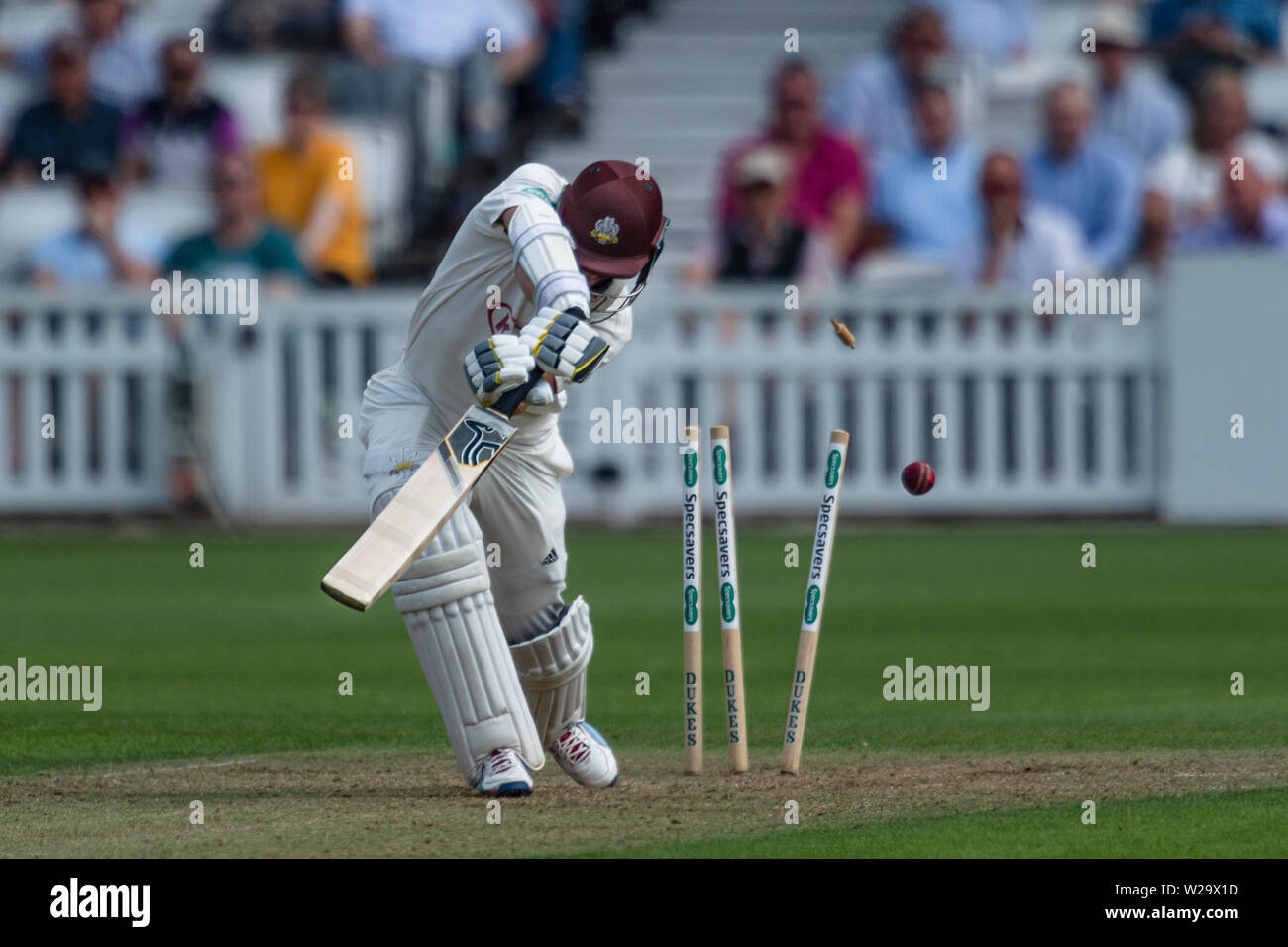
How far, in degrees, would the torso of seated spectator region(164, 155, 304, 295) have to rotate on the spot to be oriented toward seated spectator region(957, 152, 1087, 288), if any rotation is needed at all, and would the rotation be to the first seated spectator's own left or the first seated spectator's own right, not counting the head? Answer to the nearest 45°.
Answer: approximately 90° to the first seated spectator's own left

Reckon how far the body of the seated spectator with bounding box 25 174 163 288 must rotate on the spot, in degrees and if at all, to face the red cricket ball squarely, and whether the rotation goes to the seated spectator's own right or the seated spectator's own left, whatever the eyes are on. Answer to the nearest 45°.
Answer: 0° — they already face it

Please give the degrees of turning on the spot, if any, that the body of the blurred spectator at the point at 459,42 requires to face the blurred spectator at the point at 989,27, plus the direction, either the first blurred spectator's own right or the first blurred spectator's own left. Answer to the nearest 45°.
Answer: approximately 90° to the first blurred spectator's own left

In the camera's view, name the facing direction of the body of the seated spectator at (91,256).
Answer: toward the camera

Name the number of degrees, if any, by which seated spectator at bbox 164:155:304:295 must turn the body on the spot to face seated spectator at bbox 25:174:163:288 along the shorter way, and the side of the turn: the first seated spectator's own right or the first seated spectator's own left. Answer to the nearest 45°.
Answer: approximately 135° to the first seated spectator's own right

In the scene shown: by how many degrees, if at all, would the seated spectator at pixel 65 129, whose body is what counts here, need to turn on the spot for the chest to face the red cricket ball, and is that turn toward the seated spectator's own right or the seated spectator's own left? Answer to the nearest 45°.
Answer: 0° — they already face it

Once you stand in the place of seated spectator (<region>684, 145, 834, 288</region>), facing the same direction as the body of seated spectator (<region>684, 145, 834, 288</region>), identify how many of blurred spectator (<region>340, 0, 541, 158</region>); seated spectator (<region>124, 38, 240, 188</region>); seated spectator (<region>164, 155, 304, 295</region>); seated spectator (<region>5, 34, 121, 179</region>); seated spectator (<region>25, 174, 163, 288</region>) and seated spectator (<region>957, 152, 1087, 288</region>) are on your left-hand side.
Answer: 1

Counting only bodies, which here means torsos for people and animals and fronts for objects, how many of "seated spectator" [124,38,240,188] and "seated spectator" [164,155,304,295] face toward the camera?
2

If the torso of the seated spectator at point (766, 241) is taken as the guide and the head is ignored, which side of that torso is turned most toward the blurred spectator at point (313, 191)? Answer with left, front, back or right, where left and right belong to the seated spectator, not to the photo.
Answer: right

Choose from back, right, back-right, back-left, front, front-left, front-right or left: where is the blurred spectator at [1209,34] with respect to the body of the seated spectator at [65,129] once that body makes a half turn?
right

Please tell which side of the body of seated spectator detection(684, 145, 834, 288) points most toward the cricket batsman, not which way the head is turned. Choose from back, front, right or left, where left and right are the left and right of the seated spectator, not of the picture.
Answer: front

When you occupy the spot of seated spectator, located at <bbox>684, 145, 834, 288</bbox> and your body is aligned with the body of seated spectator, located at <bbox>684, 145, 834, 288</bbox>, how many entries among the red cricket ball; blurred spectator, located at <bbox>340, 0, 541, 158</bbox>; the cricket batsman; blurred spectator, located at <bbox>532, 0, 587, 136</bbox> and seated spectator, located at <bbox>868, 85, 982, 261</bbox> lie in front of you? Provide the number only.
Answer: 2

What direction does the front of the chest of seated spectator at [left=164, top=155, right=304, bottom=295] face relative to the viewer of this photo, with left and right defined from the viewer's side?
facing the viewer

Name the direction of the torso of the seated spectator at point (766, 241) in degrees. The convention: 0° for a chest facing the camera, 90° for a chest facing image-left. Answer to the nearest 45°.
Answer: approximately 0°

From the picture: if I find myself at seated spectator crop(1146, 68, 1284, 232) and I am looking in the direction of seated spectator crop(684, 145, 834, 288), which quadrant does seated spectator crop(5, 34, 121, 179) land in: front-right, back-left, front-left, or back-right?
front-right

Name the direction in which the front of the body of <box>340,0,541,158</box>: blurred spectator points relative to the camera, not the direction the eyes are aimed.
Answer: toward the camera
